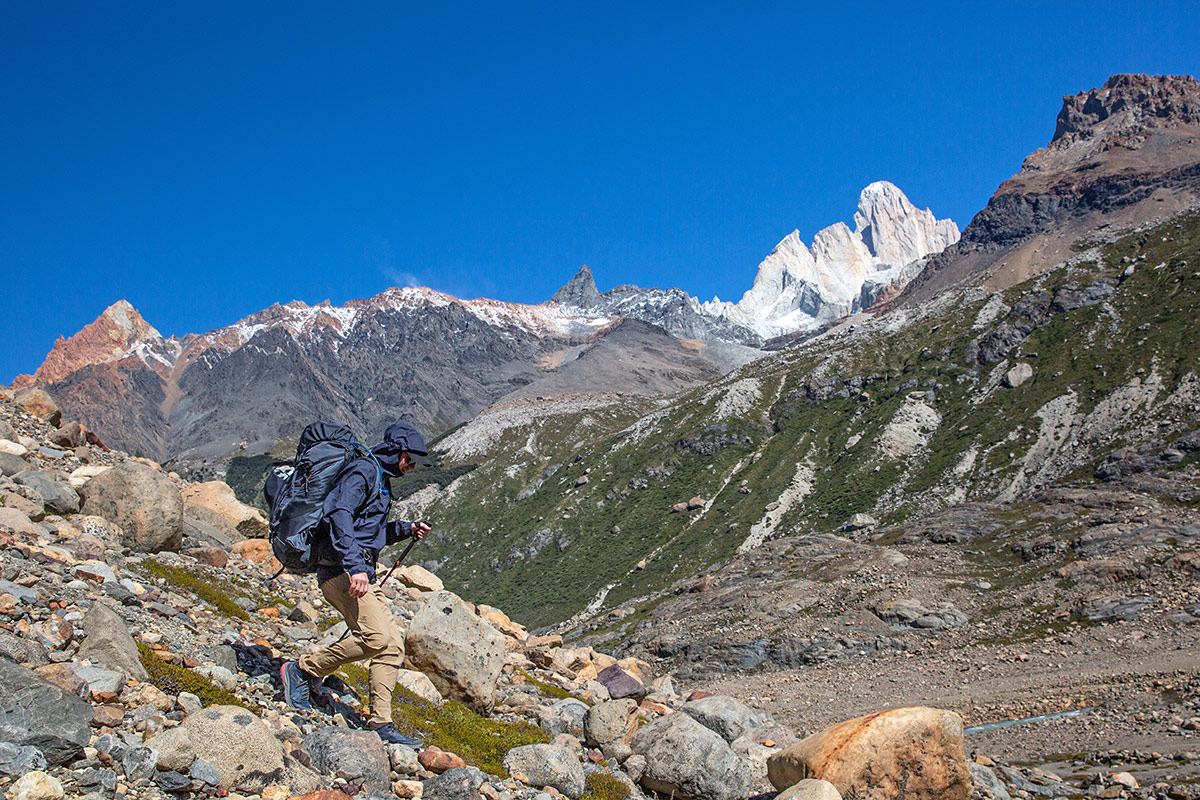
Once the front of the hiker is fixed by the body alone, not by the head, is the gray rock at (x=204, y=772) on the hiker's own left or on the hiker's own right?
on the hiker's own right

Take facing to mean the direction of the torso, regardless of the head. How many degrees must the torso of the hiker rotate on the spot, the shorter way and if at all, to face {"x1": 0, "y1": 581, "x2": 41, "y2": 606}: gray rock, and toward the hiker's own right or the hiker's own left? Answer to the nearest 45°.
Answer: approximately 180°

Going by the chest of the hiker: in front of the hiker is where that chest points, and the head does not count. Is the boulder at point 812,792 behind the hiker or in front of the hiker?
in front

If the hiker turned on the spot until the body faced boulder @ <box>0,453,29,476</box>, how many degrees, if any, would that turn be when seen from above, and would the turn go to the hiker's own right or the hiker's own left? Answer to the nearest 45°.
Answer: approximately 135° to the hiker's own left

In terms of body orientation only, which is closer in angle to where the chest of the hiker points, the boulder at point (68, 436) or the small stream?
the small stream

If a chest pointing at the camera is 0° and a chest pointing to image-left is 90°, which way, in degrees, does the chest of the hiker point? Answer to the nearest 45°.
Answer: approximately 270°

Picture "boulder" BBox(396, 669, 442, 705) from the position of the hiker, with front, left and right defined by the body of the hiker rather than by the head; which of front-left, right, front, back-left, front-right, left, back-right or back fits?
left
